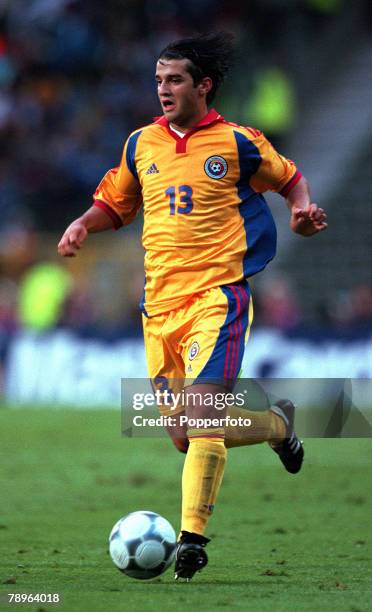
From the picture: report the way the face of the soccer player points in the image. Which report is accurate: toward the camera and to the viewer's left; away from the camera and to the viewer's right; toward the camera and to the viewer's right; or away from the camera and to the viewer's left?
toward the camera and to the viewer's left

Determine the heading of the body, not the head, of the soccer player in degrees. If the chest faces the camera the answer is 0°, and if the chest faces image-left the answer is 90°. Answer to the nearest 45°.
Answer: approximately 45°
